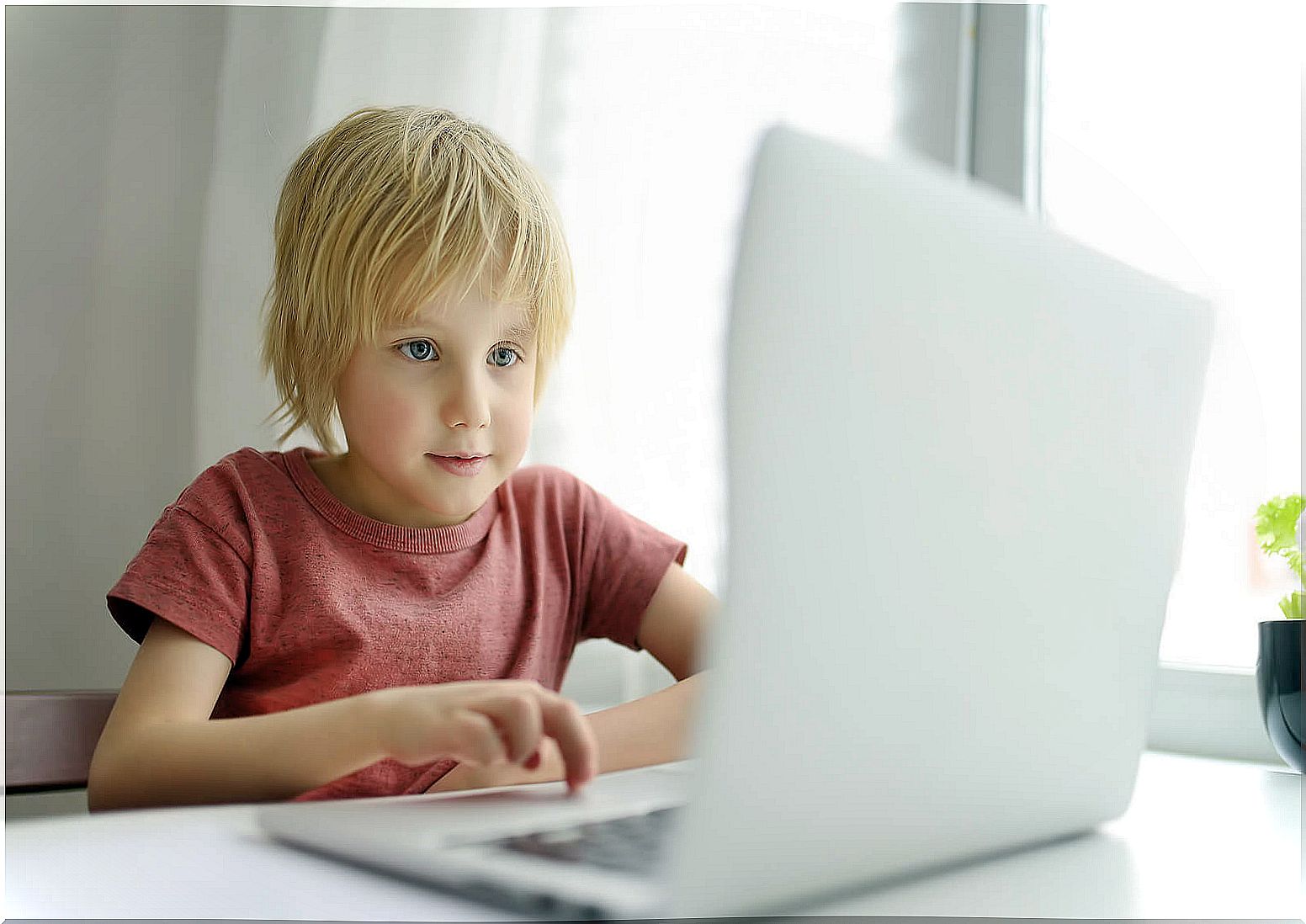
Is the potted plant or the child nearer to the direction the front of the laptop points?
the child

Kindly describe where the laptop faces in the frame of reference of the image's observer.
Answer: facing away from the viewer and to the left of the viewer

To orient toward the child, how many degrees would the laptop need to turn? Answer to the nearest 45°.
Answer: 0° — it already faces them

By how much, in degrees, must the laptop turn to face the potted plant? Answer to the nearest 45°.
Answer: approximately 90° to its right

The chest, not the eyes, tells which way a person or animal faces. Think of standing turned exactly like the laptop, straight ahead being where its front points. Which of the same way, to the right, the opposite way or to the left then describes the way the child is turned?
the opposite way
